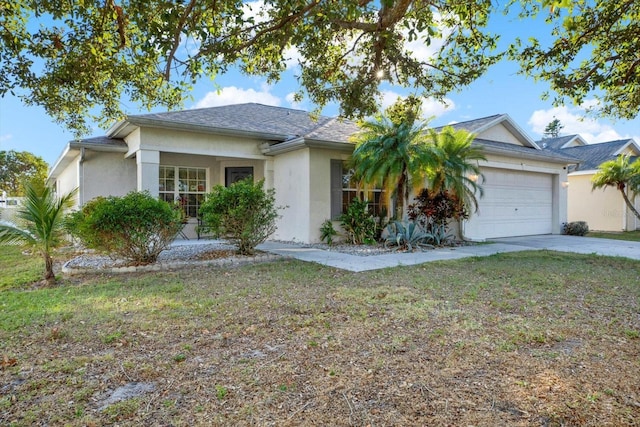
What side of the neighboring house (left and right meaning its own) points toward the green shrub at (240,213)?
right

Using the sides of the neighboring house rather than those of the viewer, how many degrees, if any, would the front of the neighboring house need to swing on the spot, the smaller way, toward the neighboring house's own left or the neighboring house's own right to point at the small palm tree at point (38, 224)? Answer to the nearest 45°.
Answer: approximately 45° to the neighboring house's own right

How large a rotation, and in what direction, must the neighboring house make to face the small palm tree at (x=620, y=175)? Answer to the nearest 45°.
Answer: approximately 45° to its right

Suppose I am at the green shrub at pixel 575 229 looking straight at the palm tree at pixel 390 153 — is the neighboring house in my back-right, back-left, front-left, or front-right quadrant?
back-right

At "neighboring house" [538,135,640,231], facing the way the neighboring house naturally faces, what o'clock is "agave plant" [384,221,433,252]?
The agave plant is roughly at 2 o'clock from the neighboring house.

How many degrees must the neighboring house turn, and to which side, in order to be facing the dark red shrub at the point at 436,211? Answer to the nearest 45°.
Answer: approximately 45° to its right

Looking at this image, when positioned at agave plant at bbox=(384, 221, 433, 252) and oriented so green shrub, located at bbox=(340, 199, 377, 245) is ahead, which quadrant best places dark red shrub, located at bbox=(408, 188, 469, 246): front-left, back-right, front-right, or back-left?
back-right

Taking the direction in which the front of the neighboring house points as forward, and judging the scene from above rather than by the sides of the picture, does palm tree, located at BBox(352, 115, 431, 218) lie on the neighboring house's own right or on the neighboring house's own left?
on the neighboring house's own right

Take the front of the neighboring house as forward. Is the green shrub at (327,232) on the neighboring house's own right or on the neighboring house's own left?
on the neighboring house's own right

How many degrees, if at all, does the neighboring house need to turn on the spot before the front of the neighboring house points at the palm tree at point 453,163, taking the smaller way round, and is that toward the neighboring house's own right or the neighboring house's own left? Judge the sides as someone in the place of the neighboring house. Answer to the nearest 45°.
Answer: approximately 45° to the neighboring house's own right
